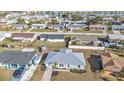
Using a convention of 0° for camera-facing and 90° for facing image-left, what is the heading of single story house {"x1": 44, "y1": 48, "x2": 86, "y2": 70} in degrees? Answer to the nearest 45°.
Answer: approximately 0°

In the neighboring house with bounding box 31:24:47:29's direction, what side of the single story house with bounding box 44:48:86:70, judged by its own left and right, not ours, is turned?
back

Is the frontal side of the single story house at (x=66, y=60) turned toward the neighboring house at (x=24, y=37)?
no

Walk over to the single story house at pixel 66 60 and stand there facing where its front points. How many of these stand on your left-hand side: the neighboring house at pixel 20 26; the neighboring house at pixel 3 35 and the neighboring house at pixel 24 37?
0

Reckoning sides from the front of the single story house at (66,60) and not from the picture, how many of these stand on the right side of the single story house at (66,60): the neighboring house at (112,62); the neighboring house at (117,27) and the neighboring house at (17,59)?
1

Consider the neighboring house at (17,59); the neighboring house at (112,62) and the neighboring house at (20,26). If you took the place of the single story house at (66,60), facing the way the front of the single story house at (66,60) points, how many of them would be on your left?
1

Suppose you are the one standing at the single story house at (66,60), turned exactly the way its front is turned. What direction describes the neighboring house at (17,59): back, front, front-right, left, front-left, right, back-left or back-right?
right

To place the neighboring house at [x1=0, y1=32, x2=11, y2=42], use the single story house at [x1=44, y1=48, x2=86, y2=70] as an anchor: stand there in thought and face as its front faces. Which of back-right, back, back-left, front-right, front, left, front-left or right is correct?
back-right

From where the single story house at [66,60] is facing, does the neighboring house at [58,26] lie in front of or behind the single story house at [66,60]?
behind

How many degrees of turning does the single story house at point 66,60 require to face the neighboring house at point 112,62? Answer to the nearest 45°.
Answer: approximately 90° to its left

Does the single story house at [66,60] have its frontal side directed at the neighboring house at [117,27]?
no

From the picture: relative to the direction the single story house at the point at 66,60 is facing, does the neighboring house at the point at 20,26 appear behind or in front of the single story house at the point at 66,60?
behind

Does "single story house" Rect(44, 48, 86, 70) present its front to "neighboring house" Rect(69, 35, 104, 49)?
no

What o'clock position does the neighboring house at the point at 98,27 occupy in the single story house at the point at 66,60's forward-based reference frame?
The neighboring house is roughly at 7 o'clock from the single story house.

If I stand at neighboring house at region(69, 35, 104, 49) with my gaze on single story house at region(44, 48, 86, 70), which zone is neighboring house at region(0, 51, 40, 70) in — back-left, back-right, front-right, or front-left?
front-right

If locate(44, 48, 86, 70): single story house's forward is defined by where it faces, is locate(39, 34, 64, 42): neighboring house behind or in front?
behind
